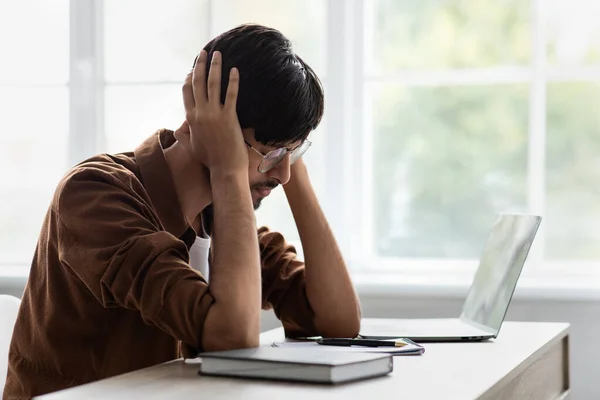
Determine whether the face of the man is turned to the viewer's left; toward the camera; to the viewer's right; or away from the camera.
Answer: to the viewer's right

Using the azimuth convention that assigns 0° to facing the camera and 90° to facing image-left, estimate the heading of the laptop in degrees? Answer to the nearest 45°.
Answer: approximately 90°

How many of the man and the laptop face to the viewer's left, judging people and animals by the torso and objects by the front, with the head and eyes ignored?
1

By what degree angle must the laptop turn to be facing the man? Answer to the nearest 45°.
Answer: approximately 45° to its left

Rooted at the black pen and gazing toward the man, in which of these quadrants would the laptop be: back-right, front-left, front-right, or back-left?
back-right
